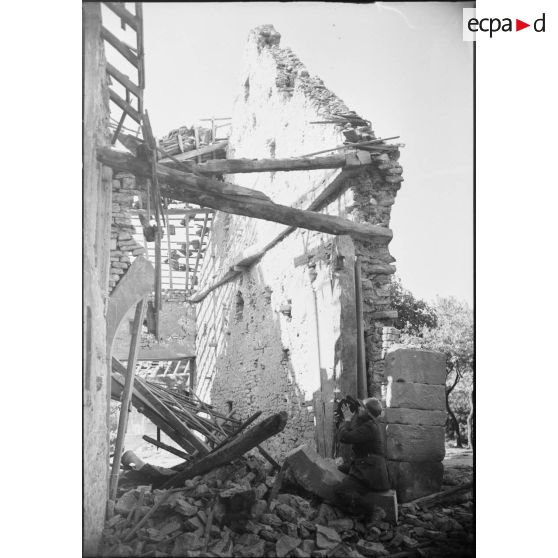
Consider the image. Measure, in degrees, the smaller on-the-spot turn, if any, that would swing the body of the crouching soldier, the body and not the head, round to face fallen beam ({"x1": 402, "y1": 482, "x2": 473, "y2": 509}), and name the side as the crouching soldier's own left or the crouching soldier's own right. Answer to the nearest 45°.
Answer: approximately 135° to the crouching soldier's own right

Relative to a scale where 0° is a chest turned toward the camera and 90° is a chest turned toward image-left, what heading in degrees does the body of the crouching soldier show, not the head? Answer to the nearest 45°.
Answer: approximately 90°

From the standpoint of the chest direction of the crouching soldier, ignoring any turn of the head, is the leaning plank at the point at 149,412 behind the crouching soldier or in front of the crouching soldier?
in front

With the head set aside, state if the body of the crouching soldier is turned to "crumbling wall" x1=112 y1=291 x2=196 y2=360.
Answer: no

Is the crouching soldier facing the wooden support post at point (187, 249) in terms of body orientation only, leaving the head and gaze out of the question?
no
